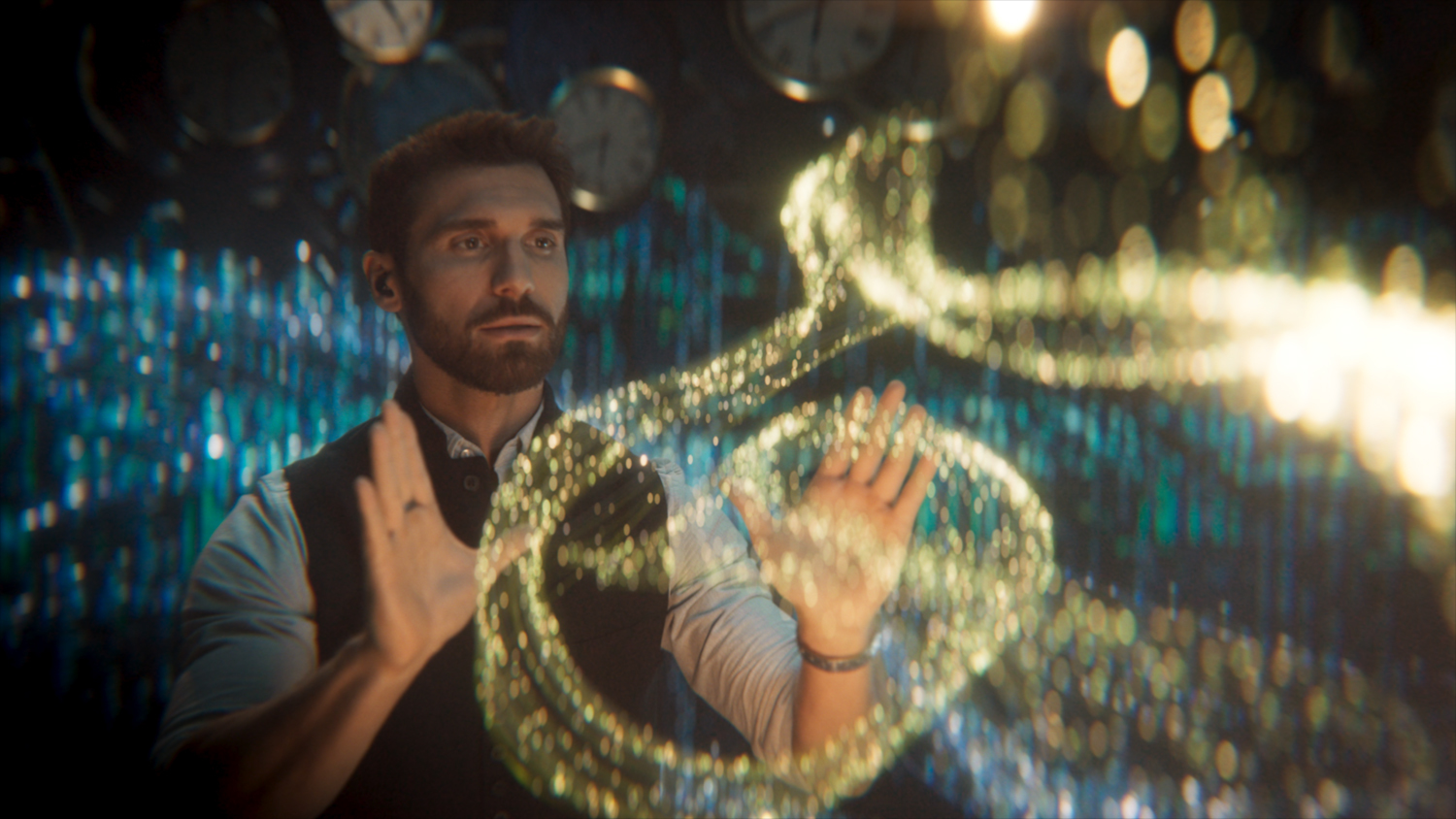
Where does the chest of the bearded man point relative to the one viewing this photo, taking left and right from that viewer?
facing the viewer and to the right of the viewer

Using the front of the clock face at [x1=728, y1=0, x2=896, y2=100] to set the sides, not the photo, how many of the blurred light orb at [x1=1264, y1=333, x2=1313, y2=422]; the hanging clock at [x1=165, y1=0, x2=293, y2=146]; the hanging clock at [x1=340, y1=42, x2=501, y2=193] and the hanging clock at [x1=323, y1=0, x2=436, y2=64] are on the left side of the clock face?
1

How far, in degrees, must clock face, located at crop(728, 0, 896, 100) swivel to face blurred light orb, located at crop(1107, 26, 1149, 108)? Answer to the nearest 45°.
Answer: approximately 90° to its left

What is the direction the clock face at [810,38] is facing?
toward the camera

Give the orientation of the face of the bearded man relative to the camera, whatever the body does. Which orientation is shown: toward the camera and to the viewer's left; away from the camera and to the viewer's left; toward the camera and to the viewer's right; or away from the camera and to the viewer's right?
toward the camera and to the viewer's right

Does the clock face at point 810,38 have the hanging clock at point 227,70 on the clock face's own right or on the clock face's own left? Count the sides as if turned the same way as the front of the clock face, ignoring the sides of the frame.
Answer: on the clock face's own right

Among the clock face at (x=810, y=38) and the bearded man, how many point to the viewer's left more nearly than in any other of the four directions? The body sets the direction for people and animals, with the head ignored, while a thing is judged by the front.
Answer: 0
